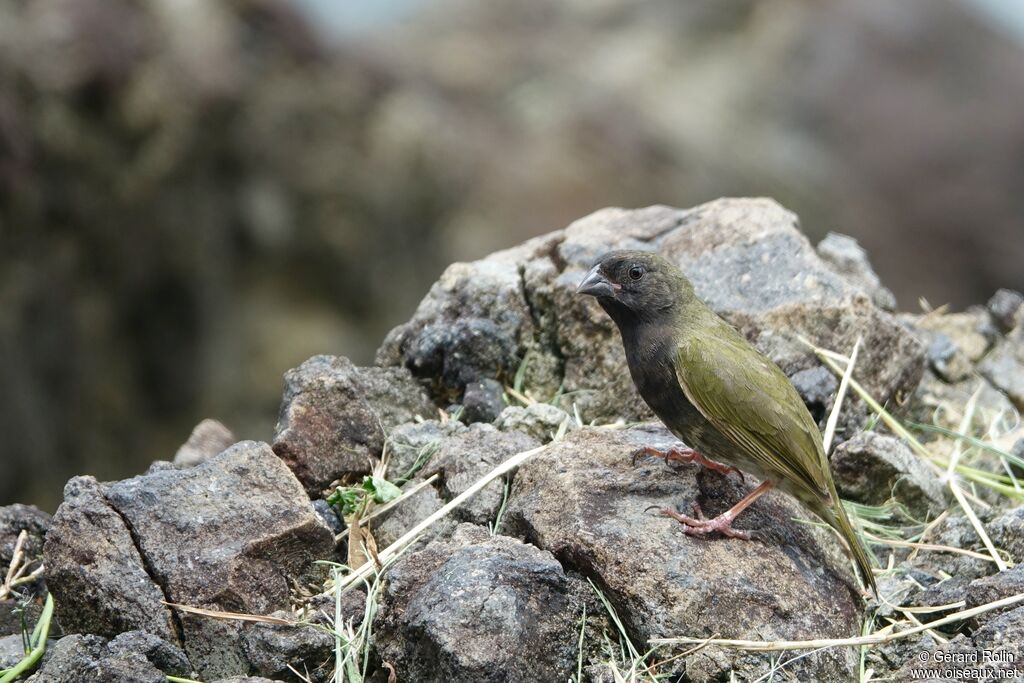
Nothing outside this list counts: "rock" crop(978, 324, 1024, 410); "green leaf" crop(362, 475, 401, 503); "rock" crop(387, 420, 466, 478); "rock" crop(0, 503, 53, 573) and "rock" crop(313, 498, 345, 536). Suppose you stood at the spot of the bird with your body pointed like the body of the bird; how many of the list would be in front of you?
4

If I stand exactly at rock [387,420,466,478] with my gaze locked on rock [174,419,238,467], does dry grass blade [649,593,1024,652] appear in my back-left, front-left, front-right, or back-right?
back-left

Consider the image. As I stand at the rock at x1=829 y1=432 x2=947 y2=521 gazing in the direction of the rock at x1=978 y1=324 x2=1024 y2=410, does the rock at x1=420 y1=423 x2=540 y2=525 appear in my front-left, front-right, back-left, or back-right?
back-left

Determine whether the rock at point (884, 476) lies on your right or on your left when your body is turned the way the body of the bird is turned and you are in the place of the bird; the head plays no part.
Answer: on your right

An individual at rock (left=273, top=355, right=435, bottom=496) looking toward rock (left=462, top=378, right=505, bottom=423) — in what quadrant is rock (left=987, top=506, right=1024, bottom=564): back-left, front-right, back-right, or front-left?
front-right

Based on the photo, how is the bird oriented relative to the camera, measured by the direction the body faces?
to the viewer's left

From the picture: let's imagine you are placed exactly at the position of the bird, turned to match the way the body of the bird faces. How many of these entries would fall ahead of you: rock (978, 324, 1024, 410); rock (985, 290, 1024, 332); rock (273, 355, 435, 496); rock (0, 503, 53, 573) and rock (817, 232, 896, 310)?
2

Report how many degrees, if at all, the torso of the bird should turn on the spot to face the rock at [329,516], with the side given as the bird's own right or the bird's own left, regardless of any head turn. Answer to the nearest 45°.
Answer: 0° — it already faces it

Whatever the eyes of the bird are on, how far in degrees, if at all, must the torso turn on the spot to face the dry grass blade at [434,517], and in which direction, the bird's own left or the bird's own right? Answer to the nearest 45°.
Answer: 0° — it already faces it

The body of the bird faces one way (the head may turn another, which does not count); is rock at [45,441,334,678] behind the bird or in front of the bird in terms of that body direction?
in front

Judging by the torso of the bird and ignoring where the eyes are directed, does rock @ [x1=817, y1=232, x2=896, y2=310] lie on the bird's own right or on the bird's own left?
on the bird's own right

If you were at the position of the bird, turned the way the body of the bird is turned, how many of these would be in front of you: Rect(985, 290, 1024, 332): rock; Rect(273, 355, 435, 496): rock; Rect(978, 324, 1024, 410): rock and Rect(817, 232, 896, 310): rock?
1

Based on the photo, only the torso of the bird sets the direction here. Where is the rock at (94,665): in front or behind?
in front

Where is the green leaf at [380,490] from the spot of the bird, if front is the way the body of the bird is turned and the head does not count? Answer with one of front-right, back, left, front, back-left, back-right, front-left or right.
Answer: front

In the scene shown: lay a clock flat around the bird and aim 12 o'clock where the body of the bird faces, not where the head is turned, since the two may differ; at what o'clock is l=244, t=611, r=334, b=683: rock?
The rock is roughly at 11 o'clock from the bird.

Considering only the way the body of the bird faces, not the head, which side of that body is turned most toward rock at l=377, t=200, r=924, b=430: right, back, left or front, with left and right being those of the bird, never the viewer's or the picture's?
right

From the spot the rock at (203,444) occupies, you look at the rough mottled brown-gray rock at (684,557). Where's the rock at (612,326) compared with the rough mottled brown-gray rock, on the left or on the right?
left

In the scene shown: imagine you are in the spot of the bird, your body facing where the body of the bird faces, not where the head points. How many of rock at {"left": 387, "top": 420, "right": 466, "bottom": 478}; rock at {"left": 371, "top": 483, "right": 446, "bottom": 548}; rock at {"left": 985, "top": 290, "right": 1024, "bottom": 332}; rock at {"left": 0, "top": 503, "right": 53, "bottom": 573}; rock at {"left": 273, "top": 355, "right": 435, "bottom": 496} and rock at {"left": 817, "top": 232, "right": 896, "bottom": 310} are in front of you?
4
